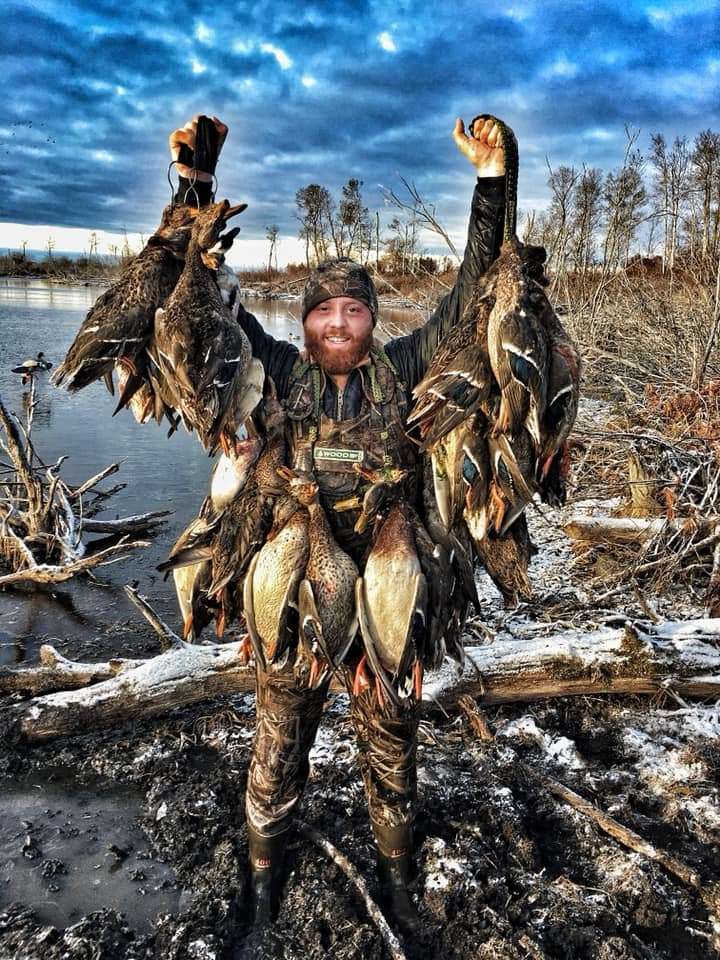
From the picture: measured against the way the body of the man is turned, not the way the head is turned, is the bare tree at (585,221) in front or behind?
behind

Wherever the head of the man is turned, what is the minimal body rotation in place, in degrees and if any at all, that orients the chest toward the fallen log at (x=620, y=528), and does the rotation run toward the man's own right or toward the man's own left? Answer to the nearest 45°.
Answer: approximately 135° to the man's own left

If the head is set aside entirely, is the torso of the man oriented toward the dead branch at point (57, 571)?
no

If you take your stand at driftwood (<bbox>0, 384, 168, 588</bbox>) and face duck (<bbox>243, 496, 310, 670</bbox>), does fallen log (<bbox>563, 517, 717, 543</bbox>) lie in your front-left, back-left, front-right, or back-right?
front-left

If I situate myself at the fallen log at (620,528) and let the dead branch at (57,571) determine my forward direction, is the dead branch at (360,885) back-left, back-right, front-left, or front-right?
front-left

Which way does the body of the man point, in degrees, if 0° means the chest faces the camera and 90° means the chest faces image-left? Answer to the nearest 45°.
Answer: approximately 0°

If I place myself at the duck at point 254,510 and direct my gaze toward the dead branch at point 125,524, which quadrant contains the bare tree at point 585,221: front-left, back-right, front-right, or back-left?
front-right

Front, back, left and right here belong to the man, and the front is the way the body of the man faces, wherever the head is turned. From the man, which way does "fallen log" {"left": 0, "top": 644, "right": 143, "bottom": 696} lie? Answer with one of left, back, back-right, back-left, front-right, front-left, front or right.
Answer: back-right

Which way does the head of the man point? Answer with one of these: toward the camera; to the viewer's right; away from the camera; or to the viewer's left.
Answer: toward the camera

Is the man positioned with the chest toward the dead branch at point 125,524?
no

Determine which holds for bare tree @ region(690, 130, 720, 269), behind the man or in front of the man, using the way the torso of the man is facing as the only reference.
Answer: behind
